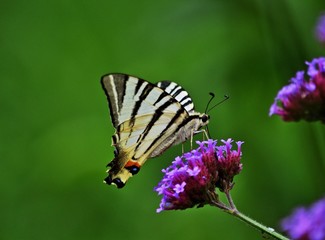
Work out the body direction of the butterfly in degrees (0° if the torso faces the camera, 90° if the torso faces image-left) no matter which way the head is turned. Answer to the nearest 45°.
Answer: approximately 270°

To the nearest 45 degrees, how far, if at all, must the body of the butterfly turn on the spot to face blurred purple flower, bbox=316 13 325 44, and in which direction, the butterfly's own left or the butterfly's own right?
approximately 45° to the butterfly's own left
